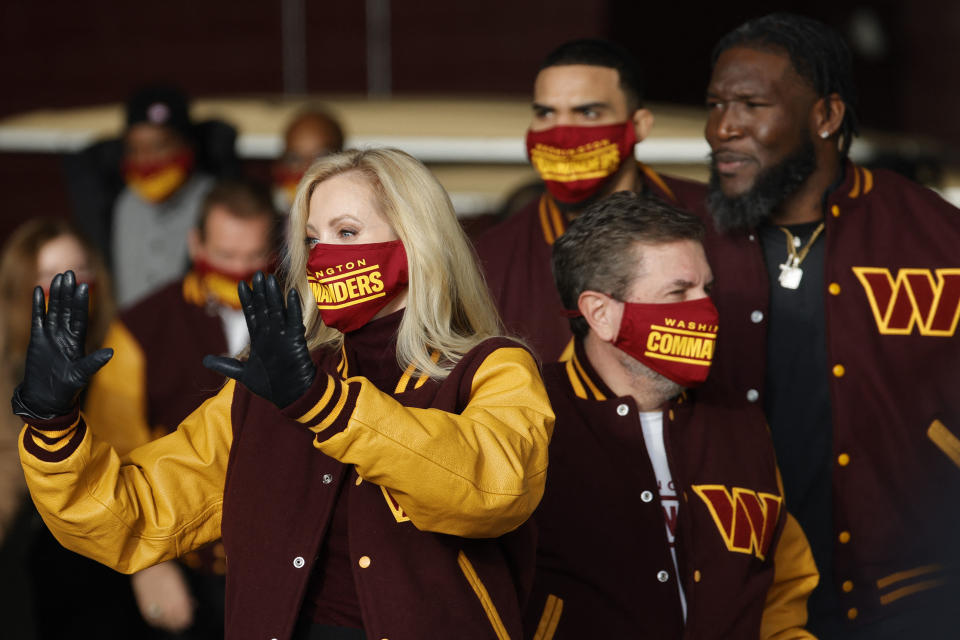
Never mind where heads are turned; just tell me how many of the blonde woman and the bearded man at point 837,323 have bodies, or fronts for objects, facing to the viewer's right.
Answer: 0

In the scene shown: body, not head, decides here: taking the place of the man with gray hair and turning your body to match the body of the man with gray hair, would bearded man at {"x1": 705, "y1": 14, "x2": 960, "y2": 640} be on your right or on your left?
on your left

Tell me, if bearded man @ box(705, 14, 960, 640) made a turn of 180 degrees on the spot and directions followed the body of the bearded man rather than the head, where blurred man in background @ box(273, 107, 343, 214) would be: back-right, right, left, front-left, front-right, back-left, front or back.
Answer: left

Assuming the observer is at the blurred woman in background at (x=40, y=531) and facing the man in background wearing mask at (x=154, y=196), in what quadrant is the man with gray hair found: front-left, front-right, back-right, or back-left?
back-right

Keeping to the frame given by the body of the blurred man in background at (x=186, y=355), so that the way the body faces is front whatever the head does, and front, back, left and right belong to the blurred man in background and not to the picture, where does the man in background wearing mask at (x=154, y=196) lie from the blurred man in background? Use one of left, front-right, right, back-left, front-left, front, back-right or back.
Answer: back-left

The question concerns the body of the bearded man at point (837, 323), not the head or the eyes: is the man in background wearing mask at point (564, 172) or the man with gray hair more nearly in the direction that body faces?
the man with gray hair

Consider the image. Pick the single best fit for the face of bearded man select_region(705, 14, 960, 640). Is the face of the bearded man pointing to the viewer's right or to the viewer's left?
to the viewer's left

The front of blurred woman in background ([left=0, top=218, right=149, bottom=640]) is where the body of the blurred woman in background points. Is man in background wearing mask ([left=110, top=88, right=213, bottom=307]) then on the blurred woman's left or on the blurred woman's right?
on the blurred woman's left
